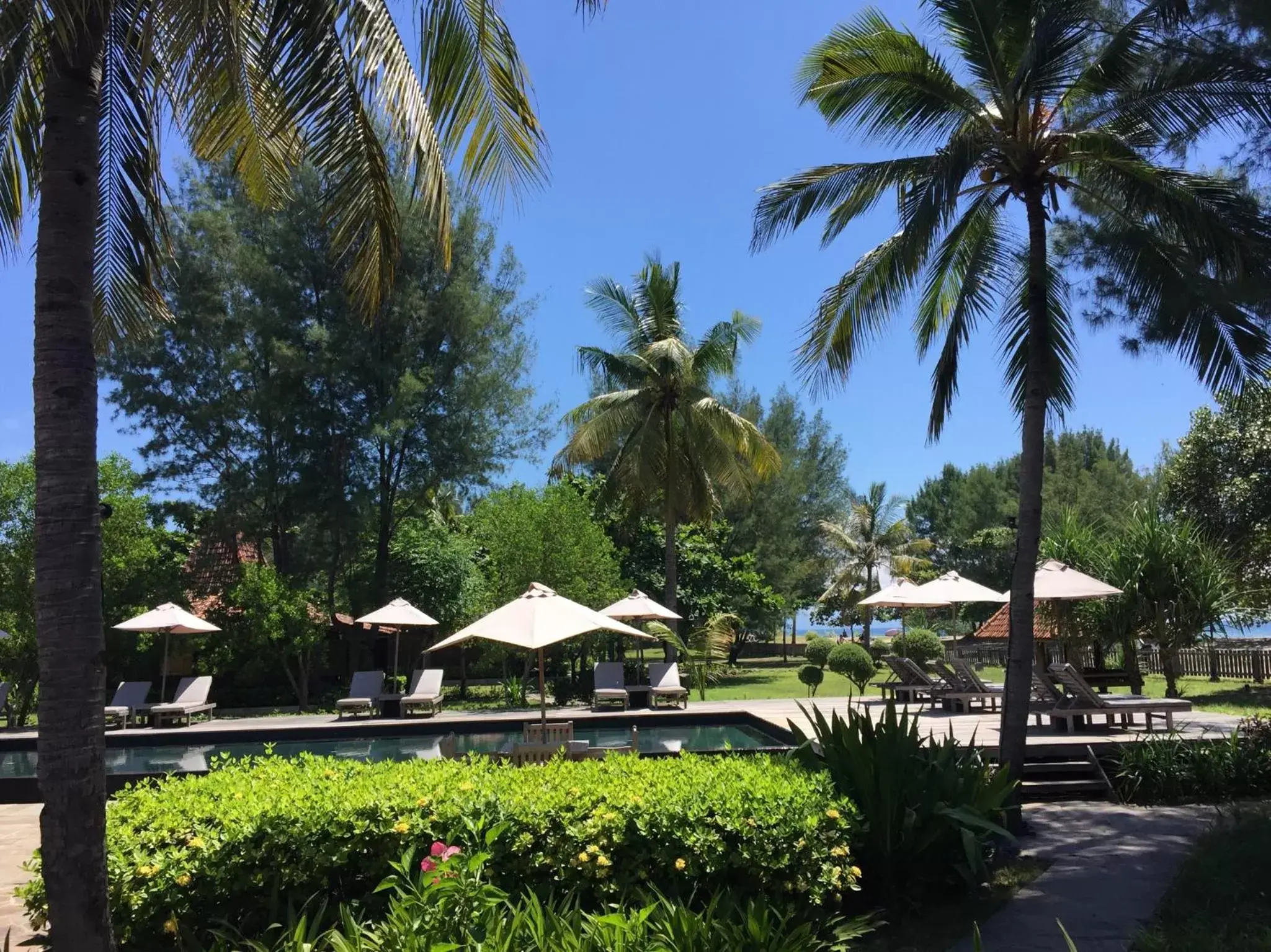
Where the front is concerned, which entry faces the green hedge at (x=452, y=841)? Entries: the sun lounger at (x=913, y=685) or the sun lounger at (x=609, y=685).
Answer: the sun lounger at (x=609, y=685)

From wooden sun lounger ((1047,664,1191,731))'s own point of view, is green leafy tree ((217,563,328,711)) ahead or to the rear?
to the rear

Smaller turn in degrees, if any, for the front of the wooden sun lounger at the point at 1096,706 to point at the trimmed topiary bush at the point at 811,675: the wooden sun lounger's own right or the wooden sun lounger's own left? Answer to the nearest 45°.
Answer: approximately 135° to the wooden sun lounger's own left

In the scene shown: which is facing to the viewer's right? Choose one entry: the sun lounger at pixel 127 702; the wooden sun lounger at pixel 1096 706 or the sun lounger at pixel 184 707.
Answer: the wooden sun lounger

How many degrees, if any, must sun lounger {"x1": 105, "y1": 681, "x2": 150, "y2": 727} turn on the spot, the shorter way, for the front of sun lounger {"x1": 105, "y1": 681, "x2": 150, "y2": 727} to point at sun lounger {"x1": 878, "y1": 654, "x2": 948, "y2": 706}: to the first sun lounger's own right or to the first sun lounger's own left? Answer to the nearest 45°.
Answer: approximately 90° to the first sun lounger's own left

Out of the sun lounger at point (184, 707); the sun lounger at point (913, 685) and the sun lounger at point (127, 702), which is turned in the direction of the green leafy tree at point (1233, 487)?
the sun lounger at point (913, 685)

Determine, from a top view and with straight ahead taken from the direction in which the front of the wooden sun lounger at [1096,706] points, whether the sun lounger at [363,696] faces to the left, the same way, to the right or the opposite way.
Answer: to the right

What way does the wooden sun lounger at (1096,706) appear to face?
to the viewer's right

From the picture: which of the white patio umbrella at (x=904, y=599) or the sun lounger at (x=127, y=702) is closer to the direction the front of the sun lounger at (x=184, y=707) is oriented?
the sun lounger
